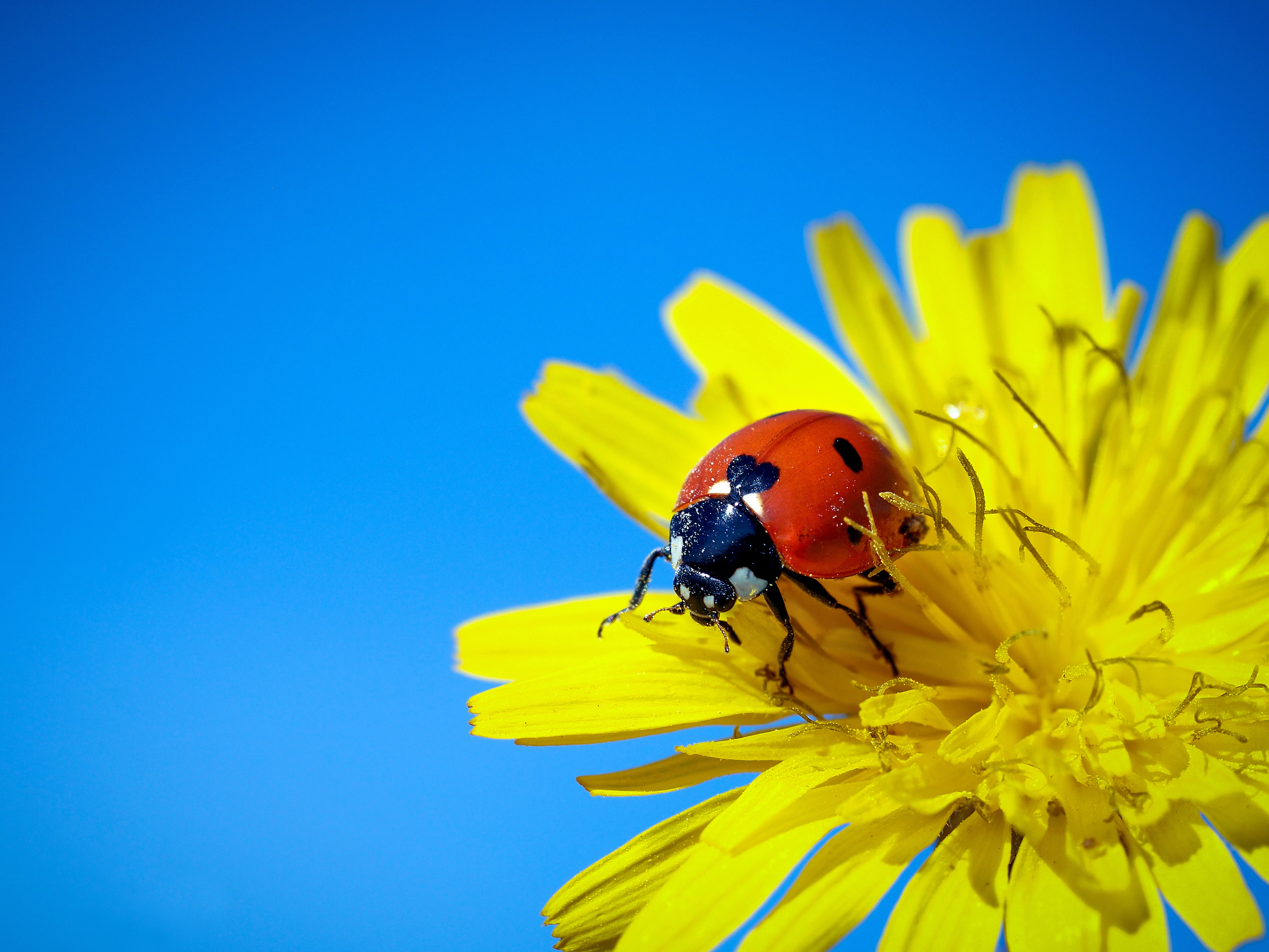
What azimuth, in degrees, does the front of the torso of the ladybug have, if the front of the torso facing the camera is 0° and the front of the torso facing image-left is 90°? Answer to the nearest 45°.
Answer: approximately 45°
